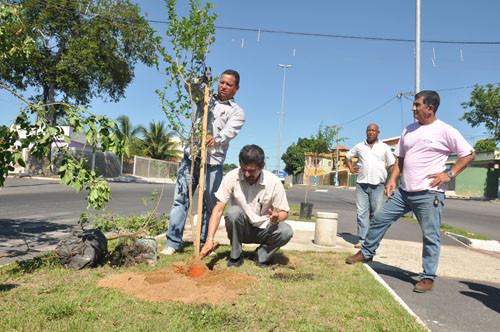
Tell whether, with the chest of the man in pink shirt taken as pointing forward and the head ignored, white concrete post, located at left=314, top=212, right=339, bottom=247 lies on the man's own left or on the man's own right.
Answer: on the man's own right

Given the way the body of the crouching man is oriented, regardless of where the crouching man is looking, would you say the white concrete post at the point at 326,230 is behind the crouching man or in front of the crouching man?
behind

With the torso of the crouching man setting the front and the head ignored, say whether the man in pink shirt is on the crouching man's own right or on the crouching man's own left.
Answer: on the crouching man's own left

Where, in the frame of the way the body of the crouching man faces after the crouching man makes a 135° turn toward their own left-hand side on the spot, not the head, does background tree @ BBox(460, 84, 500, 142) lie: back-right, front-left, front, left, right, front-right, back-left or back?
front

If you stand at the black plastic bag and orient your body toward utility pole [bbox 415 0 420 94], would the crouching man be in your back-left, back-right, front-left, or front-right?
front-right

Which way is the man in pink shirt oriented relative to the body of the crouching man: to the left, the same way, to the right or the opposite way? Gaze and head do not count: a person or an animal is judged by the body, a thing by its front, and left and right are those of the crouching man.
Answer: to the right

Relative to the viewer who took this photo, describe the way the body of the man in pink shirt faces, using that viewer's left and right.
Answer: facing the viewer and to the left of the viewer

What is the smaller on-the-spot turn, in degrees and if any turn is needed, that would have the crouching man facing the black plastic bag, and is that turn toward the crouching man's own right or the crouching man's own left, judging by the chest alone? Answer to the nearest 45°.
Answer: approximately 90° to the crouching man's own right

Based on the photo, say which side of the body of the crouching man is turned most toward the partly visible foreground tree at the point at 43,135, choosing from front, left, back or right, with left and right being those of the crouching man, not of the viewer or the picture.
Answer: right

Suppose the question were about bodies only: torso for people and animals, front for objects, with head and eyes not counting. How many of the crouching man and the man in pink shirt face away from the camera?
0

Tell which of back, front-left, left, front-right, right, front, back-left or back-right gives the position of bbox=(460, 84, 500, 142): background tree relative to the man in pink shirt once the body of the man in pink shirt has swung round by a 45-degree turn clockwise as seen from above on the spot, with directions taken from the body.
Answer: right

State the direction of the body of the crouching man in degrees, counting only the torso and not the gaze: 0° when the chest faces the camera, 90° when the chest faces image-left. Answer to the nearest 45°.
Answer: approximately 0°
